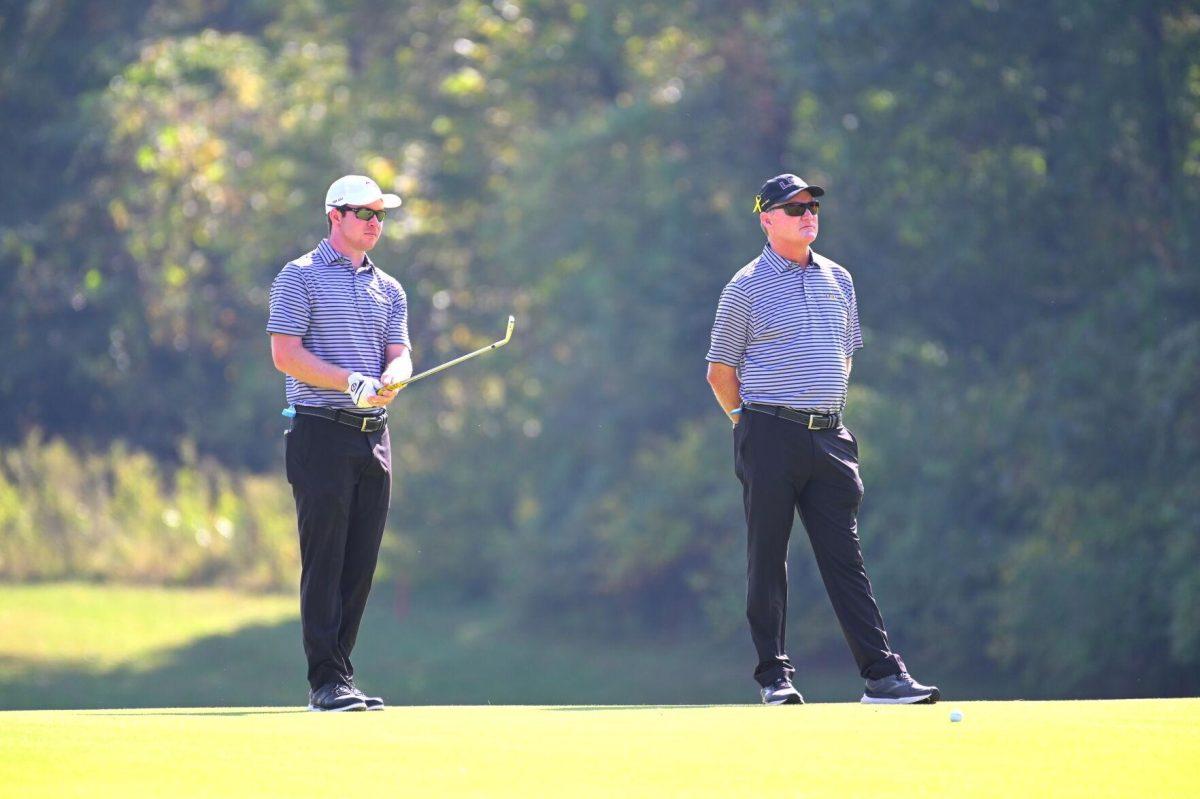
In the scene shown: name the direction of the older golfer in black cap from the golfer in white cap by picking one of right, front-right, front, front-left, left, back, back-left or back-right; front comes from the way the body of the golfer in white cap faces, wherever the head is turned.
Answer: front-left

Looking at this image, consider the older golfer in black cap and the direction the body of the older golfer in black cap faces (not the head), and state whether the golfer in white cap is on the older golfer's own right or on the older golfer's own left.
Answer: on the older golfer's own right

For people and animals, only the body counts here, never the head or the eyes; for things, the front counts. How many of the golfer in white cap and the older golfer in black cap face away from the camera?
0
